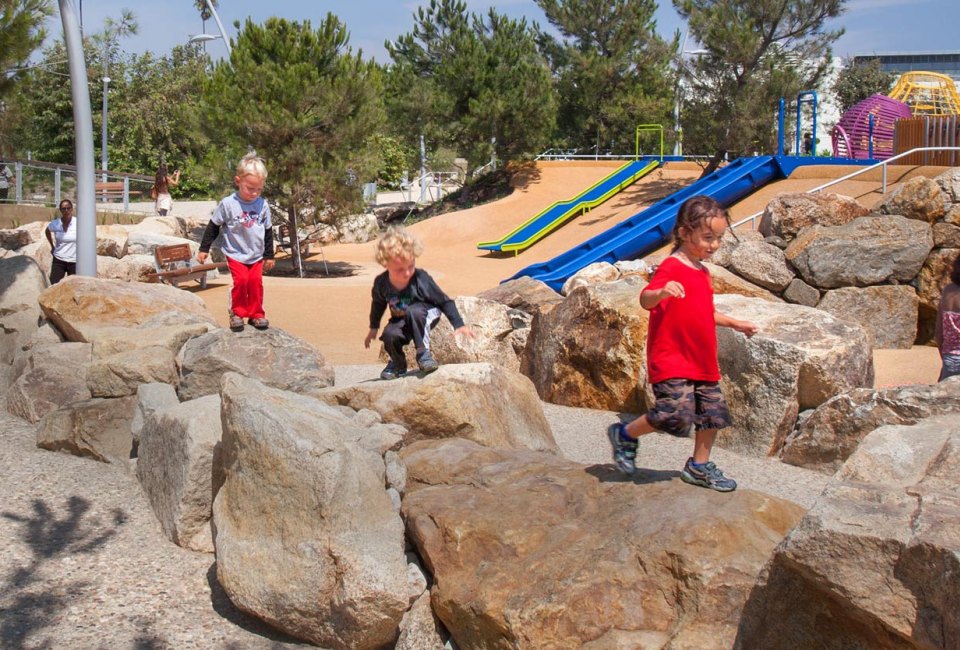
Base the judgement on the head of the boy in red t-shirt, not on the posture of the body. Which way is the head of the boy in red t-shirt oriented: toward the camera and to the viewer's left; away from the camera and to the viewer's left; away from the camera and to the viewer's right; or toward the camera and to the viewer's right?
toward the camera and to the viewer's right

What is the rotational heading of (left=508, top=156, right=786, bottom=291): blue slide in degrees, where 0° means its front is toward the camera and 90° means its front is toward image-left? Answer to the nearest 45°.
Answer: approximately 45°

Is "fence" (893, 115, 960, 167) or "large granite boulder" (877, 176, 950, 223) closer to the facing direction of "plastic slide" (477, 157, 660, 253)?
the large granite boulder

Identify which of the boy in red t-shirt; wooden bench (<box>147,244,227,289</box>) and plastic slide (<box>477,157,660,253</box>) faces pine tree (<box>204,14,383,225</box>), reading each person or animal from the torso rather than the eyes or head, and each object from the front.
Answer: the plastic slide

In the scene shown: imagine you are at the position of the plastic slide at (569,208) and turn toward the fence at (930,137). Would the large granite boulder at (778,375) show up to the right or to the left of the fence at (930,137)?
right
